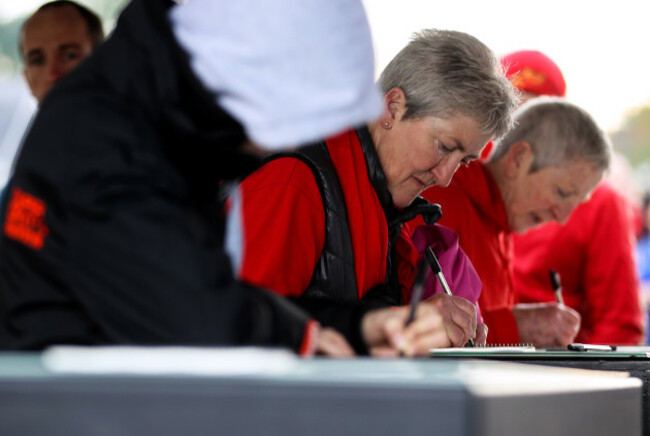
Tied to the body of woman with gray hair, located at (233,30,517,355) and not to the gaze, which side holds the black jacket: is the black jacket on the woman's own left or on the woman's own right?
on the woman's own right

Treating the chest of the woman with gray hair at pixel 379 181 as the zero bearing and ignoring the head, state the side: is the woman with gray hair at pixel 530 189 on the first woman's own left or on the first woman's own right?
on the first woman's own left

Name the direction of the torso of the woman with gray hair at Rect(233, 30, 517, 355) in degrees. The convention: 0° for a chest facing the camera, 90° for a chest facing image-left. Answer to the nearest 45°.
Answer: approximately 315°
